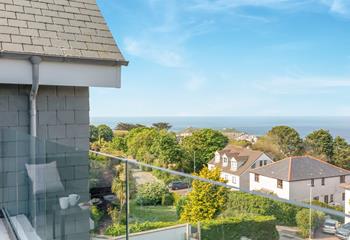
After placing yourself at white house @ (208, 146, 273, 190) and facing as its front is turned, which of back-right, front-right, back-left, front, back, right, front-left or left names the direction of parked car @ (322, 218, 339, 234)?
front-left

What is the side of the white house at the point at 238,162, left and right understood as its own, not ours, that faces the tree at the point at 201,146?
right

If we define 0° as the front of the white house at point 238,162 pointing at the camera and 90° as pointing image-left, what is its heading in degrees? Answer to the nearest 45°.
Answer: approximately 45°

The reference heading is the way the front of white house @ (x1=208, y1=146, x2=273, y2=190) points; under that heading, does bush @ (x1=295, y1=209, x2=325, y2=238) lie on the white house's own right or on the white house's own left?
on the white house's own left

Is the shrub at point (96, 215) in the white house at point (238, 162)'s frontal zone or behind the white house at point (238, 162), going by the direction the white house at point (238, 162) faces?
frontal zone

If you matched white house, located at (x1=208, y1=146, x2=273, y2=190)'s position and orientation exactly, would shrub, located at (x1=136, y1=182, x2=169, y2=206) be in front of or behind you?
in front

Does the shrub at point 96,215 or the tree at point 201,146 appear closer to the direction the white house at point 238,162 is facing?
the shrub

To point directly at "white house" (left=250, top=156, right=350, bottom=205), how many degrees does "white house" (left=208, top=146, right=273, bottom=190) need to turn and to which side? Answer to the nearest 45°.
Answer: approximately 90° to its left

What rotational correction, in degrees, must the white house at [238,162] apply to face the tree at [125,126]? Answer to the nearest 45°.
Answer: approximately 90° to its right
